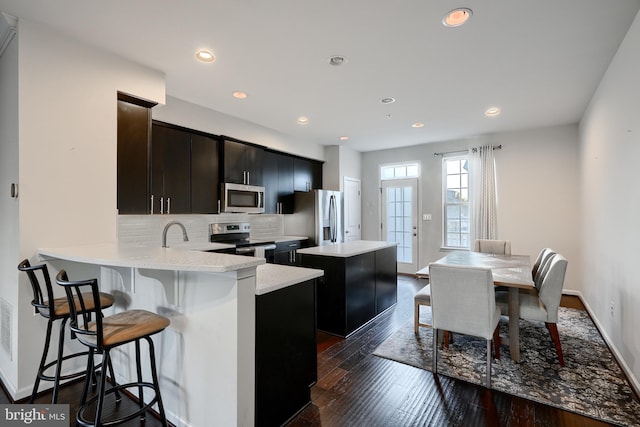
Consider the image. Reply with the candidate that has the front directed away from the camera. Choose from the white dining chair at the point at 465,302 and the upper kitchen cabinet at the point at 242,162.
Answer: the white dining chair

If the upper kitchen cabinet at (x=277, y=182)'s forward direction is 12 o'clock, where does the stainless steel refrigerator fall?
The stainless steel refrigerator is roughly at 10 o'clock from the upper kitchen cabinet.

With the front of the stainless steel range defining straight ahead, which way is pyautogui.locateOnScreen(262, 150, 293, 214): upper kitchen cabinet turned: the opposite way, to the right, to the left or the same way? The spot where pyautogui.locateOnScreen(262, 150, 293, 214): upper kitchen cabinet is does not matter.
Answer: the same way

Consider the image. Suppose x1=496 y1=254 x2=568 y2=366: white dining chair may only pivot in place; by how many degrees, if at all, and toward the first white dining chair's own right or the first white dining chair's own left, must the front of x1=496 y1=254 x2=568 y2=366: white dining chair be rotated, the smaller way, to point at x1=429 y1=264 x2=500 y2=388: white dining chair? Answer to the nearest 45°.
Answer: approximately 45° to the first white dining chair's own left

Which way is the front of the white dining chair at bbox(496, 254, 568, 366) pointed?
to the viewer's left

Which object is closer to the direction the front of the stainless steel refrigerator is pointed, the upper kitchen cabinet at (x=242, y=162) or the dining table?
the dining table

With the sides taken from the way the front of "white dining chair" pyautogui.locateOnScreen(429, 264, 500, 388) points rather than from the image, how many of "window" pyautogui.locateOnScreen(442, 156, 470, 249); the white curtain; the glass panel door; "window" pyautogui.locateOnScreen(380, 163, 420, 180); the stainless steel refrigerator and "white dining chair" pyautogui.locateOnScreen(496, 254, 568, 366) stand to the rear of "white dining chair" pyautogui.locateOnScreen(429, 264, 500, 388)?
0

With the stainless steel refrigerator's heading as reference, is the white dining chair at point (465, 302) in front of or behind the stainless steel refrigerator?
in front

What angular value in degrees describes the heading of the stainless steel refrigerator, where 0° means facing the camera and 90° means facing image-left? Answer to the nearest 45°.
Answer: approximately 315°

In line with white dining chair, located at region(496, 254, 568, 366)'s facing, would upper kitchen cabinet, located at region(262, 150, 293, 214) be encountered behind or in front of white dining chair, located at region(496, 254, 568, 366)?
in front

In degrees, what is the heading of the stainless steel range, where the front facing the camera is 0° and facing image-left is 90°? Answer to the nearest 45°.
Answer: approximately 315°

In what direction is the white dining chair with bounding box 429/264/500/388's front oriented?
away from the camera

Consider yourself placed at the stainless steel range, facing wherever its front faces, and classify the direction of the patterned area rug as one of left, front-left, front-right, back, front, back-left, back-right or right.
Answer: front

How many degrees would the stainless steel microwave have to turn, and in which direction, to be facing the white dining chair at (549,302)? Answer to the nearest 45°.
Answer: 0° — it already faces it

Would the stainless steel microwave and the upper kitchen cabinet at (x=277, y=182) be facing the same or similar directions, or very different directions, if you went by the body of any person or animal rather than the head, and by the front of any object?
same or similar directions

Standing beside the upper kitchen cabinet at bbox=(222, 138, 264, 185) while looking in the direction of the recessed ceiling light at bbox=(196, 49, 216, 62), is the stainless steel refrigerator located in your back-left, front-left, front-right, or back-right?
back-left

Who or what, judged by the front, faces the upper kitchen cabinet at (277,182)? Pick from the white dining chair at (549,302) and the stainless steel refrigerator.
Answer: the white dining chair
